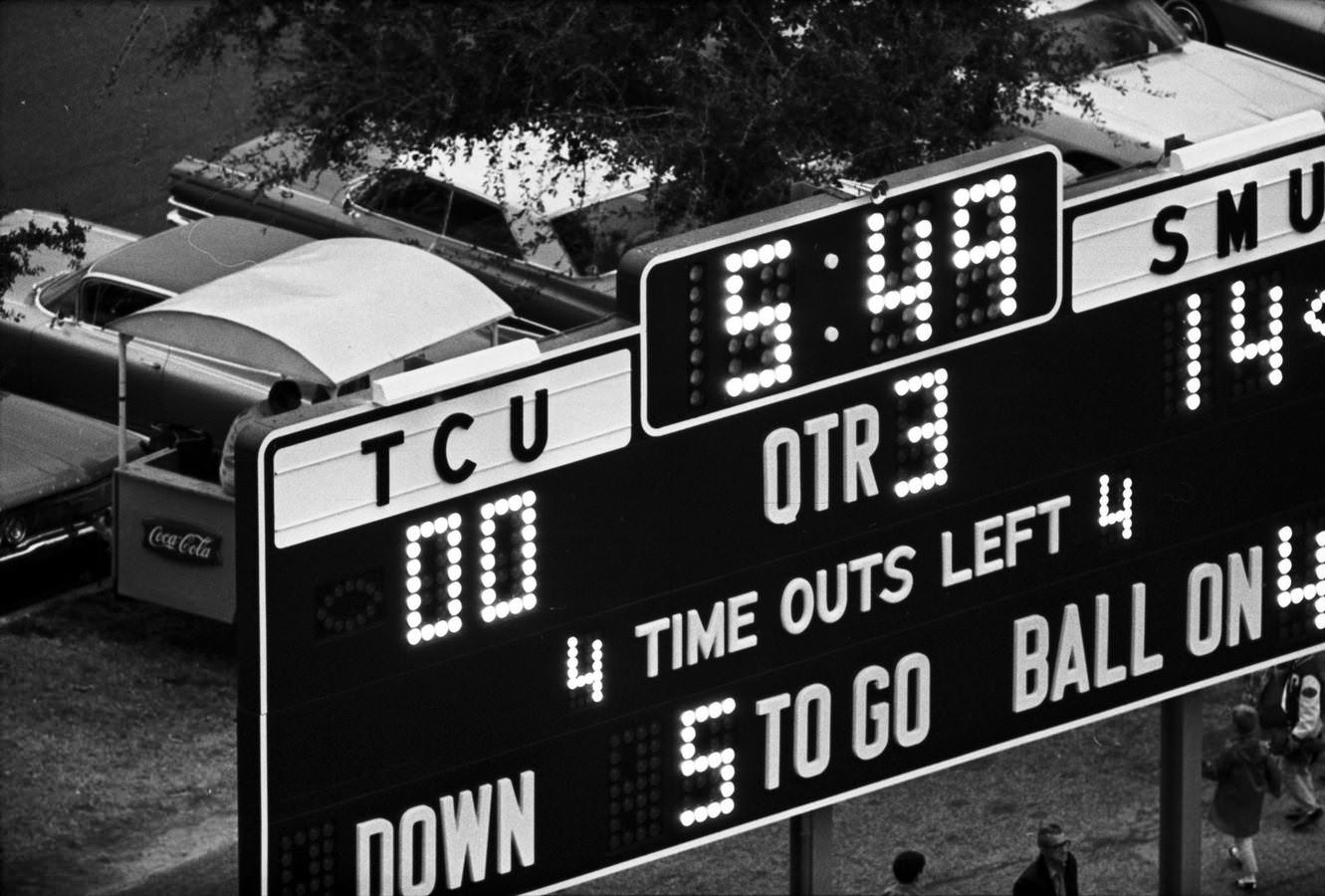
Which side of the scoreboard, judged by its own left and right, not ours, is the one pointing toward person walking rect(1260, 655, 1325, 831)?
left

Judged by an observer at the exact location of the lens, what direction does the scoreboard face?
facing the viewer and to the right of the viewer

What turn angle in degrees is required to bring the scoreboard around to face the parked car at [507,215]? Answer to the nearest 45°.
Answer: approximately 135° to its left

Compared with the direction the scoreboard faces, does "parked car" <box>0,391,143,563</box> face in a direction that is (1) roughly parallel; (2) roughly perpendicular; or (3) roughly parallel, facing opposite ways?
roughly parallel

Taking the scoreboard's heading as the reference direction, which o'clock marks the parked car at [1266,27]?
The parked car is roughly at 8 o'clock from the scoreboard.

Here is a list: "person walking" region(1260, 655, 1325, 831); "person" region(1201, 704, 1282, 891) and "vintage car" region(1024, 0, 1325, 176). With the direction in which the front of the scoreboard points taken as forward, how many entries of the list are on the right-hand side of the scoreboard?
0

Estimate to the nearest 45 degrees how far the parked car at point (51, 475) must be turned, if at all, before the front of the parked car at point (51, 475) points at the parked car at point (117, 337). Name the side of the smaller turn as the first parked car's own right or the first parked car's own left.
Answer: approximately 135° to the first parked car's own left
